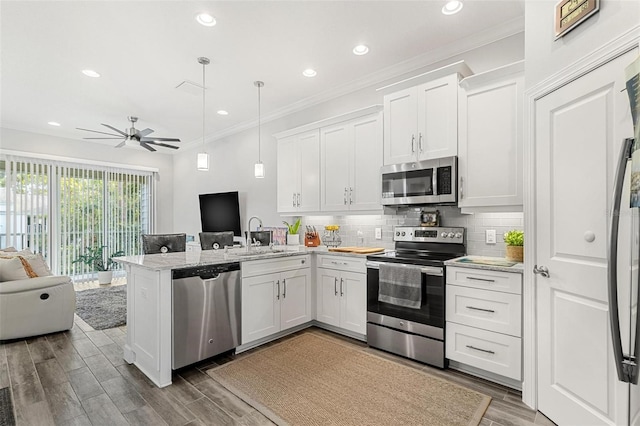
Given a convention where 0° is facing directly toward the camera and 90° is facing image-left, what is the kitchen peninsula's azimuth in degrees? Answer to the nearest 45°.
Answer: approximately 315°

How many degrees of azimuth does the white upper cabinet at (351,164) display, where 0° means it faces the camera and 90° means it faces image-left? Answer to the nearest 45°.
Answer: approximately 45°

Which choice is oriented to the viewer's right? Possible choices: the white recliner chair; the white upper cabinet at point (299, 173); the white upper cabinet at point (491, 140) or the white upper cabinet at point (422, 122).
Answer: the white recliner chair

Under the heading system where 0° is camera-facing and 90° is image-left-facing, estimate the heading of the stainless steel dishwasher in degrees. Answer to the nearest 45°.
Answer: approximately 315°

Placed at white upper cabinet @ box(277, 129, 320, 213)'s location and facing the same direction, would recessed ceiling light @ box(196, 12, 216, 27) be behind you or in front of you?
in front

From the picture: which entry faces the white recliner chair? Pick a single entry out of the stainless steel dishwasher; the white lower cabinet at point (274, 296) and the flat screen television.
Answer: the flat screen television

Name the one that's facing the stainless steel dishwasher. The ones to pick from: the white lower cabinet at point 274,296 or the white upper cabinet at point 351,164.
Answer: the white upper cabinet

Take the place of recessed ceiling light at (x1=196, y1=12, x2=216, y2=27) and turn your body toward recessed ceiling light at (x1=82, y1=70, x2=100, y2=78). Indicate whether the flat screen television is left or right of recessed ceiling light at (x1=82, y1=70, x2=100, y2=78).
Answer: right

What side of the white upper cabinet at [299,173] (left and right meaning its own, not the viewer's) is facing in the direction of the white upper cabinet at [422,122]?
left

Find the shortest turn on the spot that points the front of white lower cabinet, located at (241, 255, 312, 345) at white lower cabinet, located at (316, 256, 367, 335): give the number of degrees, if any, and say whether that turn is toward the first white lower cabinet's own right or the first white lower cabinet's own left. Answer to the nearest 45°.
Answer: approximately 45° to the first white lower cabinet's own left

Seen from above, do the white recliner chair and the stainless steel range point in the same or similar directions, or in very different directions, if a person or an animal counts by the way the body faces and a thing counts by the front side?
very different directions

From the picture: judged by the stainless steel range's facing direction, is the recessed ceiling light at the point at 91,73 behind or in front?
in front

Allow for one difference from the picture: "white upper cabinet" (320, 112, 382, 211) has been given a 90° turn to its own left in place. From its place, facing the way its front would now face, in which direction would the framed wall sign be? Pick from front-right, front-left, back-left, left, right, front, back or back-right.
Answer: front

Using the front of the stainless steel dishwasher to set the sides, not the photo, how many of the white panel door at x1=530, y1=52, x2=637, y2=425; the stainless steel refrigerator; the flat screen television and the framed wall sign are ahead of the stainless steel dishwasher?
3

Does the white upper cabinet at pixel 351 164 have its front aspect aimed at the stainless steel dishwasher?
yes
